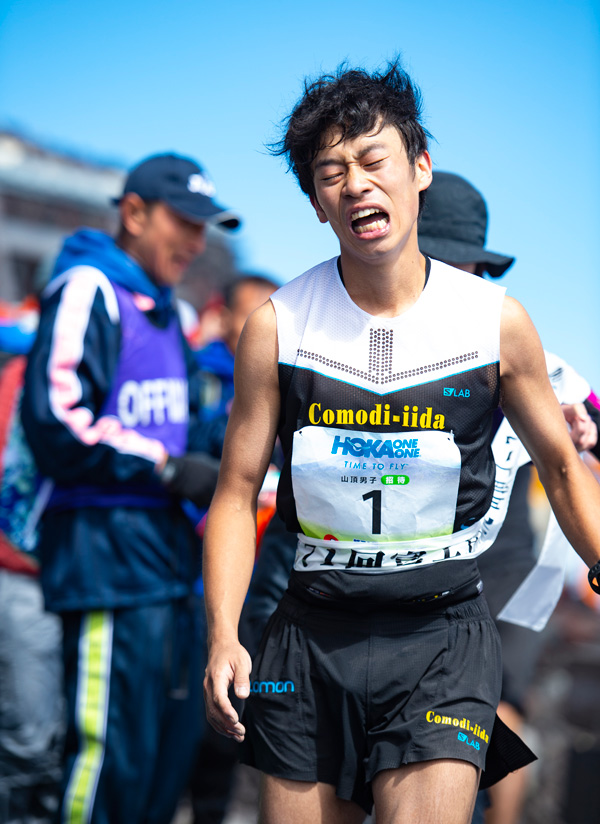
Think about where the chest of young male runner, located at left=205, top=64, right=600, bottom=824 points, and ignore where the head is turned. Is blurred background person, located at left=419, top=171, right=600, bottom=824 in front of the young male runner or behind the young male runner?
behind

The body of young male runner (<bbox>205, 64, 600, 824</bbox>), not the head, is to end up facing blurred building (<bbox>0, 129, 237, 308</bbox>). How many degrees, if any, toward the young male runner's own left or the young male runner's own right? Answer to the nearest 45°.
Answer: approximately 135° to the young male runner's own right
